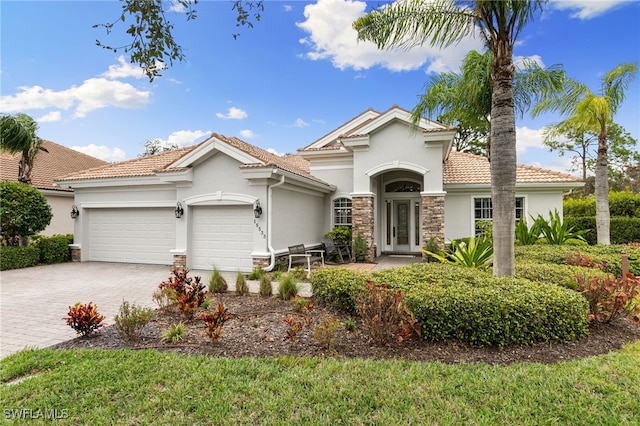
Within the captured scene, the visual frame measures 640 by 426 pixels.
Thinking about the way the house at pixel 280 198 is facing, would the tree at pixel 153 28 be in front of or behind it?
in front

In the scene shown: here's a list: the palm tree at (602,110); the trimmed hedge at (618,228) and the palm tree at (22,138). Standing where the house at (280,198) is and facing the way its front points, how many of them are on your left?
2

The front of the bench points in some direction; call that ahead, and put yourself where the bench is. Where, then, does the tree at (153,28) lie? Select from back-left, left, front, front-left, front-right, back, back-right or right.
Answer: front-right

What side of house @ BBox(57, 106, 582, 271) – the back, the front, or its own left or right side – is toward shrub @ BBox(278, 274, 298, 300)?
front

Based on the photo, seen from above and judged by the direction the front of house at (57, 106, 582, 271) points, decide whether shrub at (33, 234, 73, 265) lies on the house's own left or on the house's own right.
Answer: on the house's own right

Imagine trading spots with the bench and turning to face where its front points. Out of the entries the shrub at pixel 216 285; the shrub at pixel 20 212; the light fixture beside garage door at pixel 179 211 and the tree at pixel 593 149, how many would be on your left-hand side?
1

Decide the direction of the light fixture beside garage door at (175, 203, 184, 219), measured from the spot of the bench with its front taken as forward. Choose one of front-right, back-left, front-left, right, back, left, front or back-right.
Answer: back-right

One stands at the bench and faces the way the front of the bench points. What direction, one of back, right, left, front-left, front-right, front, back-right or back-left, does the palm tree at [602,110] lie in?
front-left

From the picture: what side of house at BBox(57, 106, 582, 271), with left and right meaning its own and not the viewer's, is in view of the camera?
front

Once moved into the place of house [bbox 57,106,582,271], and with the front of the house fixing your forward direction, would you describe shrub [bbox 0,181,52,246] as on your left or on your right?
on your right

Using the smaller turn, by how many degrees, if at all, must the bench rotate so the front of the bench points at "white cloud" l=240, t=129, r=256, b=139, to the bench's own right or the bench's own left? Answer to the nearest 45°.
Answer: approximately 135° to the bench's own left

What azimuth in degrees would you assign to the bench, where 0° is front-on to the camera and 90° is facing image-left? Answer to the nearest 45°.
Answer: approximately 315°

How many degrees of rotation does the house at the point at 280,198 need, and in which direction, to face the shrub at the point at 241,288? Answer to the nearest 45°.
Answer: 0° — it already faces it

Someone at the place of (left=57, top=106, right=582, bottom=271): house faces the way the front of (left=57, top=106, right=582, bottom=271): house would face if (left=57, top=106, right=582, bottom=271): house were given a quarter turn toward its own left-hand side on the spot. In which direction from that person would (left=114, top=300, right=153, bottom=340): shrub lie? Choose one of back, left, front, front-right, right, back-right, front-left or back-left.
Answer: right

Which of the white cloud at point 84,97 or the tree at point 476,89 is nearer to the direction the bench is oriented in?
the tree
